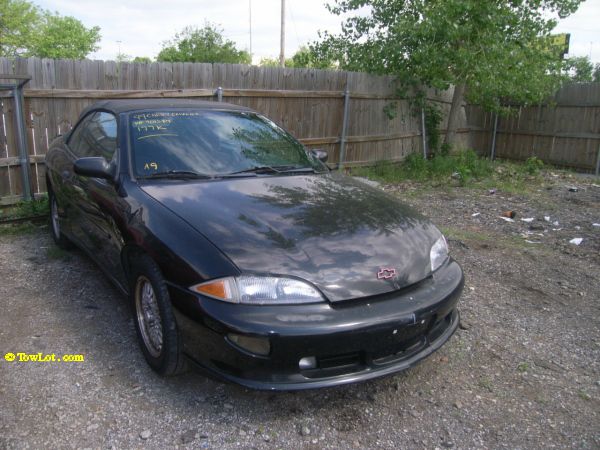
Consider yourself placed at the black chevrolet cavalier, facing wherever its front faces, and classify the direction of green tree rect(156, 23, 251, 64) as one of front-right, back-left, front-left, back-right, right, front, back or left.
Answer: back-left

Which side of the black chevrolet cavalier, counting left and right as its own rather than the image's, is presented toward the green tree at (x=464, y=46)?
left

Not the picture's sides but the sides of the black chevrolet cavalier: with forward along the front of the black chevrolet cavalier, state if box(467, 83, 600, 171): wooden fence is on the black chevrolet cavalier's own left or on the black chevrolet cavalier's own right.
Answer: on the black chevrolet cavalier's own left

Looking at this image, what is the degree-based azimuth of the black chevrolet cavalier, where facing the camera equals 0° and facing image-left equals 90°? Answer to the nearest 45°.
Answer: approximately 315°

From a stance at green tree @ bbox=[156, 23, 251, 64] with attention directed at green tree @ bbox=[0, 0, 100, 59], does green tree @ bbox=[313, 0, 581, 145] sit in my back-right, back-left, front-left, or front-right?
back-left

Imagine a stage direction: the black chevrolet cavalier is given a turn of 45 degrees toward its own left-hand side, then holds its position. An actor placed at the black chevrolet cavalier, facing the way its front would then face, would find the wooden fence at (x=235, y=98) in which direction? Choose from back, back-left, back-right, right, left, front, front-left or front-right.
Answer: left

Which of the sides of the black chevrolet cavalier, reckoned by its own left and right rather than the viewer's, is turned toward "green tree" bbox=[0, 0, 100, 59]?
back
